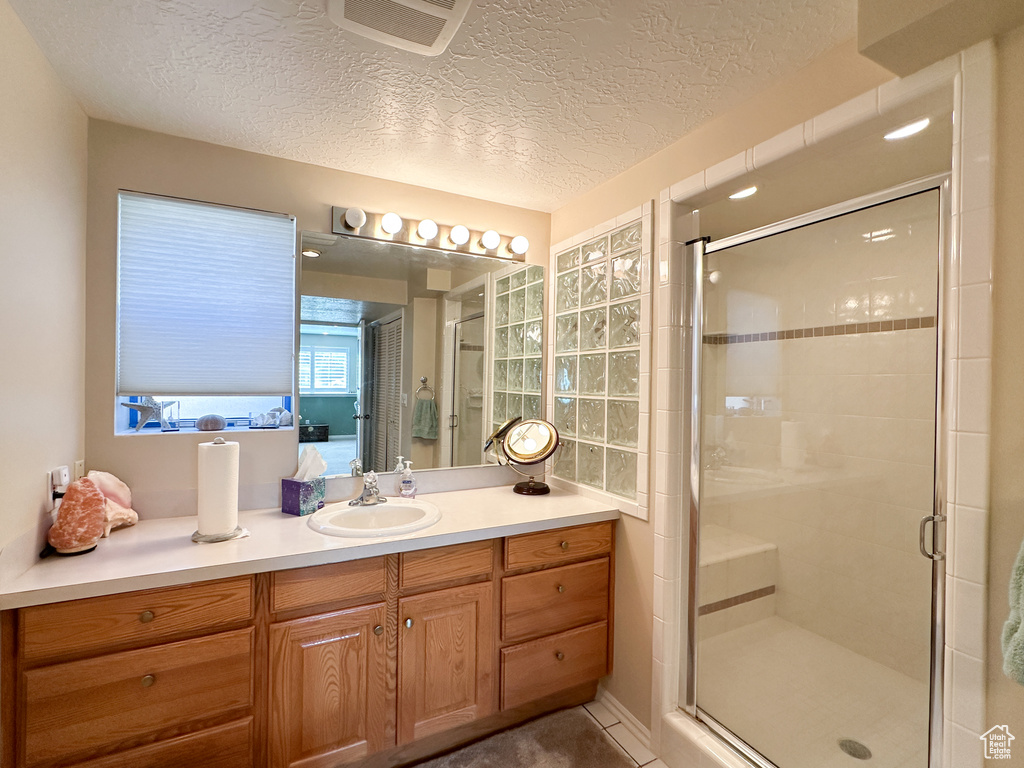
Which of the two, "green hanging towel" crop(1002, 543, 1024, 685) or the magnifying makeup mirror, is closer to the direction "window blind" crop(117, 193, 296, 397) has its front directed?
the green hanging towel

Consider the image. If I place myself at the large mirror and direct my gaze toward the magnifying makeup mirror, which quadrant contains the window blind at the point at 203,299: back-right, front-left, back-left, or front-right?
back-right

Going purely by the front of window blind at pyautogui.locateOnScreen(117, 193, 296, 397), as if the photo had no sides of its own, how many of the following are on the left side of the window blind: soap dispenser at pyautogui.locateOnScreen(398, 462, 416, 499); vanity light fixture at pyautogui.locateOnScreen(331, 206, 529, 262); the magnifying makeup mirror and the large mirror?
4

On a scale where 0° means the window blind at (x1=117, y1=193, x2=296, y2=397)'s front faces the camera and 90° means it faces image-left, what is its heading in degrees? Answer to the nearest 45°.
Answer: approximately 0°

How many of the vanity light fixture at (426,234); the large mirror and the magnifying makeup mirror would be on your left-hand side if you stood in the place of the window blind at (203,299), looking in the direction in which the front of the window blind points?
3

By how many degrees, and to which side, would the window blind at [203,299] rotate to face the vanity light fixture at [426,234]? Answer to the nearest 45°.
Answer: approximately 90° to its left

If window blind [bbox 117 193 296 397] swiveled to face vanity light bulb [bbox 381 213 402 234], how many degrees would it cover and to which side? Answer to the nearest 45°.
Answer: approximately 90° to its left

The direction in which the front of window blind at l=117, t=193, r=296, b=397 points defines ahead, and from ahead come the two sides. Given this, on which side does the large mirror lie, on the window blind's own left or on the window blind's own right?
on the window blind's own left

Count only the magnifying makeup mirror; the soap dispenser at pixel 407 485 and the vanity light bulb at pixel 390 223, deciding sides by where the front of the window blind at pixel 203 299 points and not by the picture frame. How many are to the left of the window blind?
3

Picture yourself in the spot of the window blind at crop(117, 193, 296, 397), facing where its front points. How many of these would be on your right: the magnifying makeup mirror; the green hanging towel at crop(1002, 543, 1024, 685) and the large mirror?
0

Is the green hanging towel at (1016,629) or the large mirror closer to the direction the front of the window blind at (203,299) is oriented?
the green hanging towel
